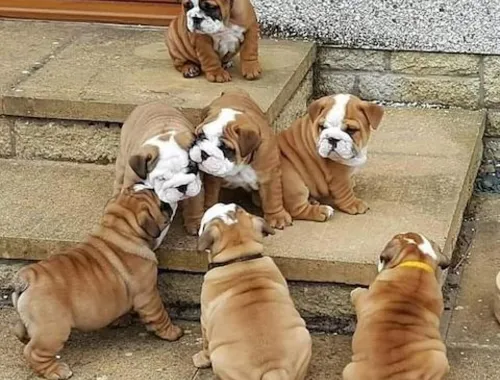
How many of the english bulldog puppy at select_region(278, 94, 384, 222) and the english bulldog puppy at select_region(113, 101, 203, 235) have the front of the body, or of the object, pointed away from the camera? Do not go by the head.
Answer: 0

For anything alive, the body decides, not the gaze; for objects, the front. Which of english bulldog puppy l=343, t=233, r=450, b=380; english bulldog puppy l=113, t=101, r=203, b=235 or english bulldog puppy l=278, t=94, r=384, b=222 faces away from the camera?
english bulldog puppy l=343, t=233, r=450, b=380

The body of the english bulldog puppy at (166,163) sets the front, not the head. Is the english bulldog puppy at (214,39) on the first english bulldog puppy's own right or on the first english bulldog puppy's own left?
on the first english bulldog puppy's own left

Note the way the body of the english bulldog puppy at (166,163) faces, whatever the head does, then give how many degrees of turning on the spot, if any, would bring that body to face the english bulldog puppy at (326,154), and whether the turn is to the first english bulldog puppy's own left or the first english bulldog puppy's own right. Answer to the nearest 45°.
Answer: approximately 45° to the first english bulldog puppy's own left

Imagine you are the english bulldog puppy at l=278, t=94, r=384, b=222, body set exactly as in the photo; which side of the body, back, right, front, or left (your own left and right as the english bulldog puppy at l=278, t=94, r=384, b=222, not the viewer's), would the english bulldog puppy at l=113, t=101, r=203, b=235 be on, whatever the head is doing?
right

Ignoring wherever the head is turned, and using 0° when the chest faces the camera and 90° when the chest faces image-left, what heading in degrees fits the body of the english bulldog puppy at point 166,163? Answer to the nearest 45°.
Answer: approximately 315°

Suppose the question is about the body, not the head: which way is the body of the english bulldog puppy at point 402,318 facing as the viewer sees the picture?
away from the camera

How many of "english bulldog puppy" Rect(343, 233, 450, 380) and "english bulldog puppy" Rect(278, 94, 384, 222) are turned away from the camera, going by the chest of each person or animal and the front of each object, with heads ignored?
1

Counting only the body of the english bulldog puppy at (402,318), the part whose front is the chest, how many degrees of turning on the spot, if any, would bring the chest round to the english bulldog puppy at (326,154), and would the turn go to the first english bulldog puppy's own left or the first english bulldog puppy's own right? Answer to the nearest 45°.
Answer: approximately 45° to the first english bulldog puppy's own left

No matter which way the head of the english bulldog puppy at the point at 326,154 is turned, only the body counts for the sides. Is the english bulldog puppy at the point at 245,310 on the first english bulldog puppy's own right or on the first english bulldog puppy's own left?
on the first english bulldog puppy's own right

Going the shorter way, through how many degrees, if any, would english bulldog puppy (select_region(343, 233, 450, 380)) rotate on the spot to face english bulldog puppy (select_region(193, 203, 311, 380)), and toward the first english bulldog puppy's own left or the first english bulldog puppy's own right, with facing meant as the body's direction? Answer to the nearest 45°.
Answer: approximately 90° to the first english bulldog puppy's own left

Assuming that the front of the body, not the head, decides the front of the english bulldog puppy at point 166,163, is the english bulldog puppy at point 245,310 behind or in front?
in front

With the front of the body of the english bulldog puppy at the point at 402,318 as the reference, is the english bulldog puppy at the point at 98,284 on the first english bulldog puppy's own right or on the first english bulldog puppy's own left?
on the first english bulldog puppy's own left
